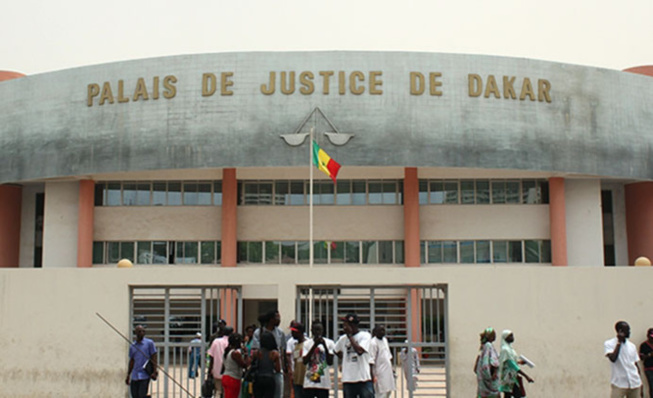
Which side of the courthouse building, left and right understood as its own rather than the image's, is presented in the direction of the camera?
front

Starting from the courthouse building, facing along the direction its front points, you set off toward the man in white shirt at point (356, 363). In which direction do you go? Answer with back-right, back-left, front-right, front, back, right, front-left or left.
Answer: front

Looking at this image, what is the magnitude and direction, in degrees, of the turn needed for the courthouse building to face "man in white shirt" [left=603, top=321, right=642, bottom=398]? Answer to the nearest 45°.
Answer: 0° — it already faces them

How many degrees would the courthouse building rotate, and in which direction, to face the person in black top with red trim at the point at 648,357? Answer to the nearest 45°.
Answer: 0° — it already faces them

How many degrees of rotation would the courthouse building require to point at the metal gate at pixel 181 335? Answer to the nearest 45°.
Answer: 0° — it already faces it

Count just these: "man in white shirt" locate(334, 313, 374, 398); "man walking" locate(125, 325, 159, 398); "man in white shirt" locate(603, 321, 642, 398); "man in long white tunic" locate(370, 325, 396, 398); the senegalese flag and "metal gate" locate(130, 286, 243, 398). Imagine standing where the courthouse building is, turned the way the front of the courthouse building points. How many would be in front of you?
6

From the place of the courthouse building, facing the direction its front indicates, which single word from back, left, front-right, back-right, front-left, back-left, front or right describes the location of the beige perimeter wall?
front

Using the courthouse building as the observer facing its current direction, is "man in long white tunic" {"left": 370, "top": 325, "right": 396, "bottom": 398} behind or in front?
in front

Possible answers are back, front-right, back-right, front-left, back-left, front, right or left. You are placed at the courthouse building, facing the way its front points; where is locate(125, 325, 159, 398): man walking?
front

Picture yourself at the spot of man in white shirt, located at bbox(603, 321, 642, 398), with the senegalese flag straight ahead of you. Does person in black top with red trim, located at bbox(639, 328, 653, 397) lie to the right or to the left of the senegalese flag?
right

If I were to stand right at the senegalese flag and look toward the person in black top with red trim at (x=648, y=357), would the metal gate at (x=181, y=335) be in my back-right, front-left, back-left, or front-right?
front-right

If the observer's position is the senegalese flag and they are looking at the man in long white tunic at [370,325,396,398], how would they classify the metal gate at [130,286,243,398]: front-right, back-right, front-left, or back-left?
front-right
